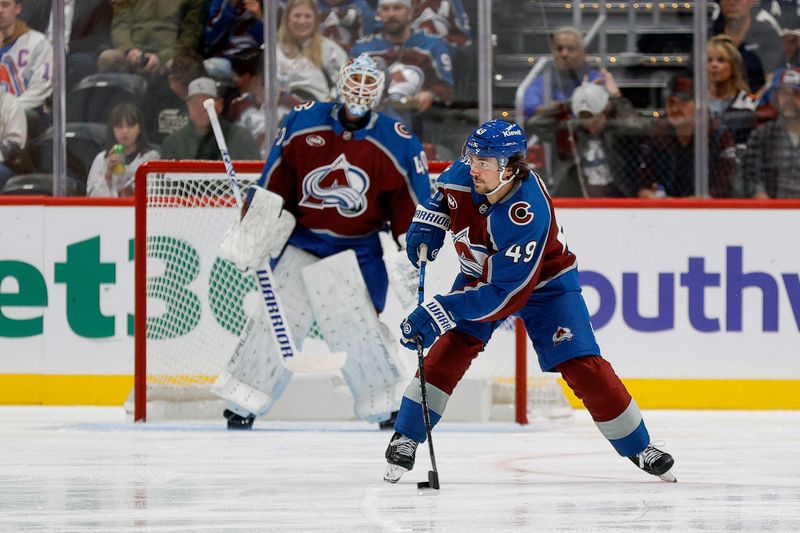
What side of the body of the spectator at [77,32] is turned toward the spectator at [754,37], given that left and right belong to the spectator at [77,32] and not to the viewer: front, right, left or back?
left

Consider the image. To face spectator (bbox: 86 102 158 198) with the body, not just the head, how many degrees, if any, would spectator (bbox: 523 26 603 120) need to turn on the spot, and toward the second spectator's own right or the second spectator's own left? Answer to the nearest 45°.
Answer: approximately 90° to the second spectator's own right

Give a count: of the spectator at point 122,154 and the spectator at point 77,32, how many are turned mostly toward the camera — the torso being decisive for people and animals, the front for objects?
2

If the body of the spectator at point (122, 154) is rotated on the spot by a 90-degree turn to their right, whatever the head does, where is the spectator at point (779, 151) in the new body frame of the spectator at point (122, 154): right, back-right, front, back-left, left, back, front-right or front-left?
back

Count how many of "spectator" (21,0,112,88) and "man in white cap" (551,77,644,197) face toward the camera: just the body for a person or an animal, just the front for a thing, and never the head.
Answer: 2

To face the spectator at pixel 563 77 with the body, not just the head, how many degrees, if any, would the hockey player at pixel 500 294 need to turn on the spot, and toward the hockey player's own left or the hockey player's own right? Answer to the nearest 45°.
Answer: approximately 135° to the hockey player's own right

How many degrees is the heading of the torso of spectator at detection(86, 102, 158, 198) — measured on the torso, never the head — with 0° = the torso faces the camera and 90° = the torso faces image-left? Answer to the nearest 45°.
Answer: approximately 0°

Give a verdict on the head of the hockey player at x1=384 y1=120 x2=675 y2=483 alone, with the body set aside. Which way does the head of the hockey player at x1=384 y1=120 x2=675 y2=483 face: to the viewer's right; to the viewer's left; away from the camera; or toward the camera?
to the viewer's left
